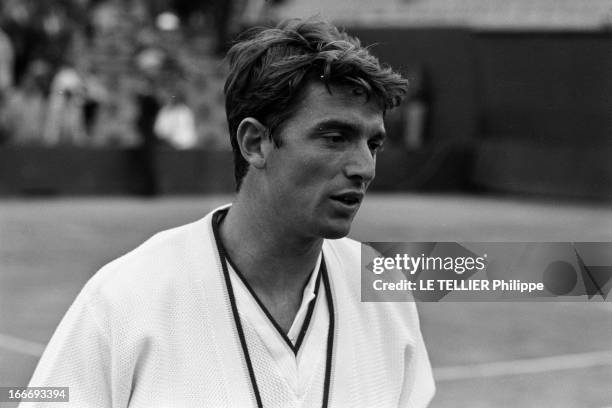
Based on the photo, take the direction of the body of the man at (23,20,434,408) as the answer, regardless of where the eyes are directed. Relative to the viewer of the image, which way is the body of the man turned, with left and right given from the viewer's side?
facing the viewer and to the right of the viewer

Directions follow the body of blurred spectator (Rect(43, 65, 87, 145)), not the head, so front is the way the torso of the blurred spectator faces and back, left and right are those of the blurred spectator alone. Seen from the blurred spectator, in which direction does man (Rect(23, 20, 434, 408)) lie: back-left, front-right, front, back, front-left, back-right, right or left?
front

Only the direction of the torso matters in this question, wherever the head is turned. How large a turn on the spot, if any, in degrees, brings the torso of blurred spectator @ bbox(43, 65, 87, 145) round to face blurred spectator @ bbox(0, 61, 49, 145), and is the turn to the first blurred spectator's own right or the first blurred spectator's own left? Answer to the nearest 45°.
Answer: approximately 90° to the first blurred spectator's own right

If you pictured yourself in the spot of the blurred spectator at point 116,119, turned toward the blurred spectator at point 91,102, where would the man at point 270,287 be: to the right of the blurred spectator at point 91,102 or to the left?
left

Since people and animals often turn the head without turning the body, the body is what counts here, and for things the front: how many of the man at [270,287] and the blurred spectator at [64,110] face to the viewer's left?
0

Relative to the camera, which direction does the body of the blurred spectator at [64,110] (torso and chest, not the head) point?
toward the camera

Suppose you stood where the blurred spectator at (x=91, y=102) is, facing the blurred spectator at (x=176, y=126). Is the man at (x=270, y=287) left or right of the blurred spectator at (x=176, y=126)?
right

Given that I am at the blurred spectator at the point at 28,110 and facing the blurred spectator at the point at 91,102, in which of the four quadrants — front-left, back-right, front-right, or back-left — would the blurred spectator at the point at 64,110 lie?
front-right

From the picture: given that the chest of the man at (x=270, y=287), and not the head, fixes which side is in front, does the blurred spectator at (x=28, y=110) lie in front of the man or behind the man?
behind

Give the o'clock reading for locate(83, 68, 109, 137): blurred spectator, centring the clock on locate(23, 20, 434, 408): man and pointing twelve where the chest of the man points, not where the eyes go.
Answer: The blurred spectator is roughly at 7 o'clock from the man.
